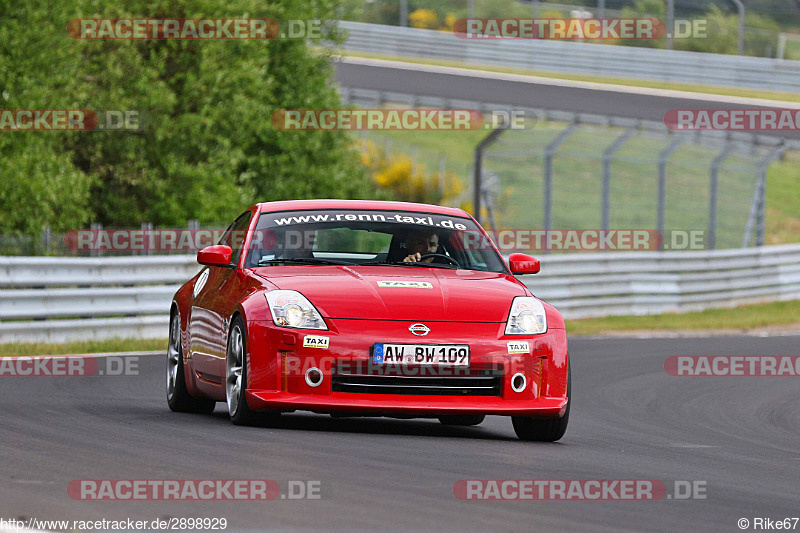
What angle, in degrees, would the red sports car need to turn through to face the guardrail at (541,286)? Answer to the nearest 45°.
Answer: approximately 180°

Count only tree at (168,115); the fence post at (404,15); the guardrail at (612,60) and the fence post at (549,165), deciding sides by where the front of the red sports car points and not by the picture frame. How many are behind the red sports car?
4

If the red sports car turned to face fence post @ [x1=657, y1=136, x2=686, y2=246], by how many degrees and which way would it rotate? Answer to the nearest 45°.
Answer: approximately 180°

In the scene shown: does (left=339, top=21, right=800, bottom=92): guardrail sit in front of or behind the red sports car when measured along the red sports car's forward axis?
behind

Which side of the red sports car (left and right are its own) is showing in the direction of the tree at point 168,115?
back

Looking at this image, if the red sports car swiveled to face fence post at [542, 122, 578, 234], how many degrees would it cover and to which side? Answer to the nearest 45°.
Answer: approximately 180°

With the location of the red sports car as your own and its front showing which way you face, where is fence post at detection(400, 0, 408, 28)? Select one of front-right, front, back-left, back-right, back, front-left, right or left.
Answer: back

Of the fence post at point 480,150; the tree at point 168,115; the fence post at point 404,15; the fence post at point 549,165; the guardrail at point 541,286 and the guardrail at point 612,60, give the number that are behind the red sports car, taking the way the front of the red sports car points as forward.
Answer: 6

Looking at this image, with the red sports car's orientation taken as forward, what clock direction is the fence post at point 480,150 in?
The fence post is roughly at 6 o'clock from the red sports car.

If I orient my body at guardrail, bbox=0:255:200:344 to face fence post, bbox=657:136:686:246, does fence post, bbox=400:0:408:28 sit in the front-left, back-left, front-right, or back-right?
front-left

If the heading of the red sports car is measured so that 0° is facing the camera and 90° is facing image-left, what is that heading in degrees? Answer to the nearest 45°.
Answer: approximately 0°
